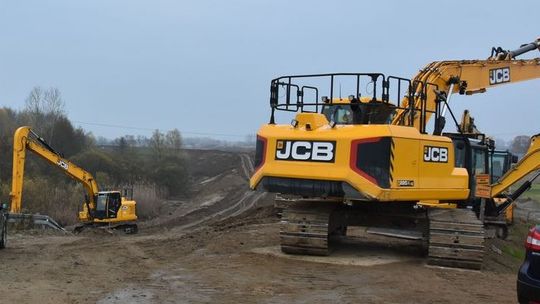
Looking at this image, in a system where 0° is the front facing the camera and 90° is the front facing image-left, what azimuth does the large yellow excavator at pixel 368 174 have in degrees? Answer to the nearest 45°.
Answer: approximately 225°

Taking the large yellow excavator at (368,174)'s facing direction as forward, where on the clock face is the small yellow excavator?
The small yellow excavator is roughly at 9 o'clock from the large yellow excavator.
